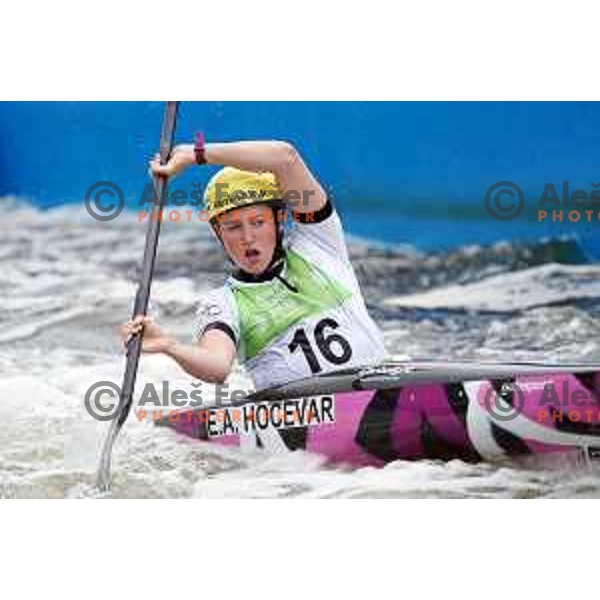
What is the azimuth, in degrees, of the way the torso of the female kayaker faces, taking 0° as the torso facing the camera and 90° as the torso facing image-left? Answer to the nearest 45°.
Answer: approximately 45°

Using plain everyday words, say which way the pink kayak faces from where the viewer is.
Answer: facing to the left of the viewer
